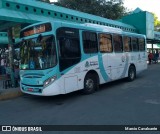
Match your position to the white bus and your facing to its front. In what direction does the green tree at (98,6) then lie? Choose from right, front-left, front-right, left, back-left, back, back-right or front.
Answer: back-right

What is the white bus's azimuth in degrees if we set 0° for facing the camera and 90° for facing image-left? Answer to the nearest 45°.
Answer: approximately 45°
